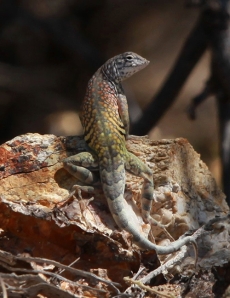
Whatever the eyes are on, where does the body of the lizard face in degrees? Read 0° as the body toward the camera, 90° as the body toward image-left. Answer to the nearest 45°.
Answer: approximately 180°
